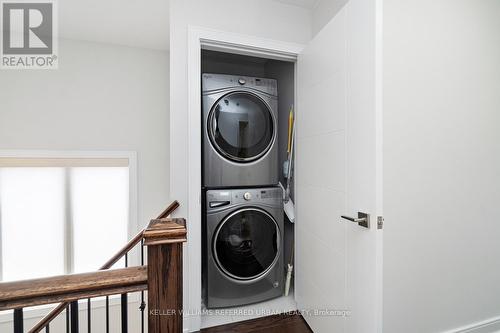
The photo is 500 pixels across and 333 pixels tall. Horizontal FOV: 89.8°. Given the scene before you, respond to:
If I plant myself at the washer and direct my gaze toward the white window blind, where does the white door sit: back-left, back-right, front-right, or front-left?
back-left

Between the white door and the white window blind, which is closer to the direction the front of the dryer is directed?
the white door

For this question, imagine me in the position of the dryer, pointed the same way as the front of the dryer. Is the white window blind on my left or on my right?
on my right

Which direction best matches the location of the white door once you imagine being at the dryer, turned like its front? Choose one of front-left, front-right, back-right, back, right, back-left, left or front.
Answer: front-left

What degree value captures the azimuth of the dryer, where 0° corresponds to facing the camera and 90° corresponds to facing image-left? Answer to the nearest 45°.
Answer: approximately 0°
